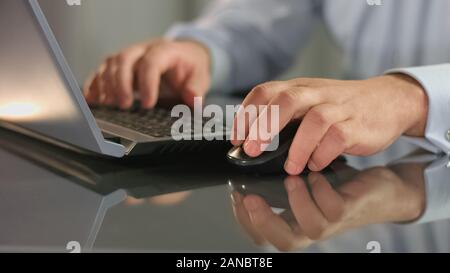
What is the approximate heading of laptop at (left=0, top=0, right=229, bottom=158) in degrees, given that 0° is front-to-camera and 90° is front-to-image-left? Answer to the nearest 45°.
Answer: approximately 225°

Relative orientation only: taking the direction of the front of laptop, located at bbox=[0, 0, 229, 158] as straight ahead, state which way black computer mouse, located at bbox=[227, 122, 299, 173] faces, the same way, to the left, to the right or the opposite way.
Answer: the opposite way

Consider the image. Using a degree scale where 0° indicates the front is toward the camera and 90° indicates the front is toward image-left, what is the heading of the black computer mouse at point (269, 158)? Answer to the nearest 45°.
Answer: approximately 45°
